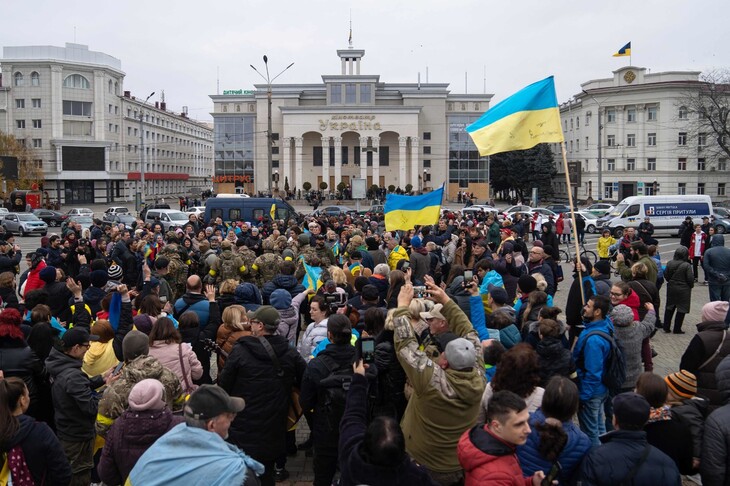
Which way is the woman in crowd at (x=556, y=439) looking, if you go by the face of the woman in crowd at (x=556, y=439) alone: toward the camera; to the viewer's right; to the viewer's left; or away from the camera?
away from the camera

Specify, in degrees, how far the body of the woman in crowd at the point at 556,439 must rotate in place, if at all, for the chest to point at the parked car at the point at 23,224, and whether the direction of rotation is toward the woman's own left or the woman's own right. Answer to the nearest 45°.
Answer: approximately 45° to the woman's own left

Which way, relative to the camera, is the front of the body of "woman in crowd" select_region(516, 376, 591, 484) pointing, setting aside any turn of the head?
away from the camera

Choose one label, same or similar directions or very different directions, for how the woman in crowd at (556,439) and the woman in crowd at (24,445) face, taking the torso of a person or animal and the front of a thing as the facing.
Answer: same or similar directions

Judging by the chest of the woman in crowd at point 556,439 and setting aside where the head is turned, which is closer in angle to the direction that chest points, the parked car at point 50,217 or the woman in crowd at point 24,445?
the parked car

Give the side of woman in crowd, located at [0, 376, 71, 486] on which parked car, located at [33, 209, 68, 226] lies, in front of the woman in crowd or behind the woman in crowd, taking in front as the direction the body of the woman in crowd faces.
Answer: in front

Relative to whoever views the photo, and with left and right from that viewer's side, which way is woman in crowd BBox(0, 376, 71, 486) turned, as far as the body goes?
facing away from the viewer and to the right of the viewer

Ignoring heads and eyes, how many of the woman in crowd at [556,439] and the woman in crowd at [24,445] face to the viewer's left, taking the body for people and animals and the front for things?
0

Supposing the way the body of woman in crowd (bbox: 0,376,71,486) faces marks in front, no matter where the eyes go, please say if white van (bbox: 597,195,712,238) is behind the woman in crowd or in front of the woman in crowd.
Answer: in front

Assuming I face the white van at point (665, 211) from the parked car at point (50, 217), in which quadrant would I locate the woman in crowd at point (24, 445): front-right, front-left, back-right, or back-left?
front-right

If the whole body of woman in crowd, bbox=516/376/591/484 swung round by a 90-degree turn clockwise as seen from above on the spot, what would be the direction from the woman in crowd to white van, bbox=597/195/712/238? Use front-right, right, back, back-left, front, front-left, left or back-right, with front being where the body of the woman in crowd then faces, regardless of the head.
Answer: left
